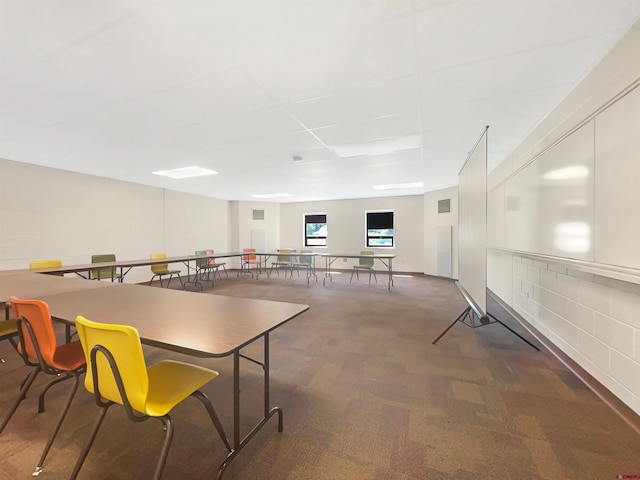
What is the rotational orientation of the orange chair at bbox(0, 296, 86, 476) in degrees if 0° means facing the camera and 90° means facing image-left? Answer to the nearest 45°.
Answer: approximately 225°

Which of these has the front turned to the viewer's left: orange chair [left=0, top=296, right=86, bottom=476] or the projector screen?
the projector screen

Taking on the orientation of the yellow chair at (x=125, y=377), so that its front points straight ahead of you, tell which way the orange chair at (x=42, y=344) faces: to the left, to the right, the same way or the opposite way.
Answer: the same way

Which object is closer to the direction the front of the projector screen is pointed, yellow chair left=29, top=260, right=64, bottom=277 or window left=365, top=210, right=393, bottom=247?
the yellow chair

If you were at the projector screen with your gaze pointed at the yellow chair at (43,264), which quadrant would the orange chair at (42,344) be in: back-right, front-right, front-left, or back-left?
front-left

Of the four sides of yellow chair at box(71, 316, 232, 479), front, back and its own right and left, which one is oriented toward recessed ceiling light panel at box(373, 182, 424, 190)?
front

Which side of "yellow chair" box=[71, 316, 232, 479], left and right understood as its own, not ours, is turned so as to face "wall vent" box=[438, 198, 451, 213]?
front

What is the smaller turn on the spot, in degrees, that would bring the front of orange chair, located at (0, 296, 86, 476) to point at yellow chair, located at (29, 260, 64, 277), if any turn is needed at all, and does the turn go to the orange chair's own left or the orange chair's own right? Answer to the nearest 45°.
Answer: approximately 45° to the orange chair's own left

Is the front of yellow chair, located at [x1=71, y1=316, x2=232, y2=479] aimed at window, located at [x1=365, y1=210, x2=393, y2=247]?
yes

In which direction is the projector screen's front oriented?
to the viewer's left

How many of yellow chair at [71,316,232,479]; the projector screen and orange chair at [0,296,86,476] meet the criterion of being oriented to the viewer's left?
1

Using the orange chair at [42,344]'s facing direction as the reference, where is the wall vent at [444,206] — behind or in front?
in front

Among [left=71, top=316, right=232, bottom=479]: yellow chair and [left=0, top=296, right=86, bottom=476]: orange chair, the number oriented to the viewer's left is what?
0

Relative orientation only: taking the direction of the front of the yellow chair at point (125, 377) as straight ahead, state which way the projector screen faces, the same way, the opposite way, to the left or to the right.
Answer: to the left
